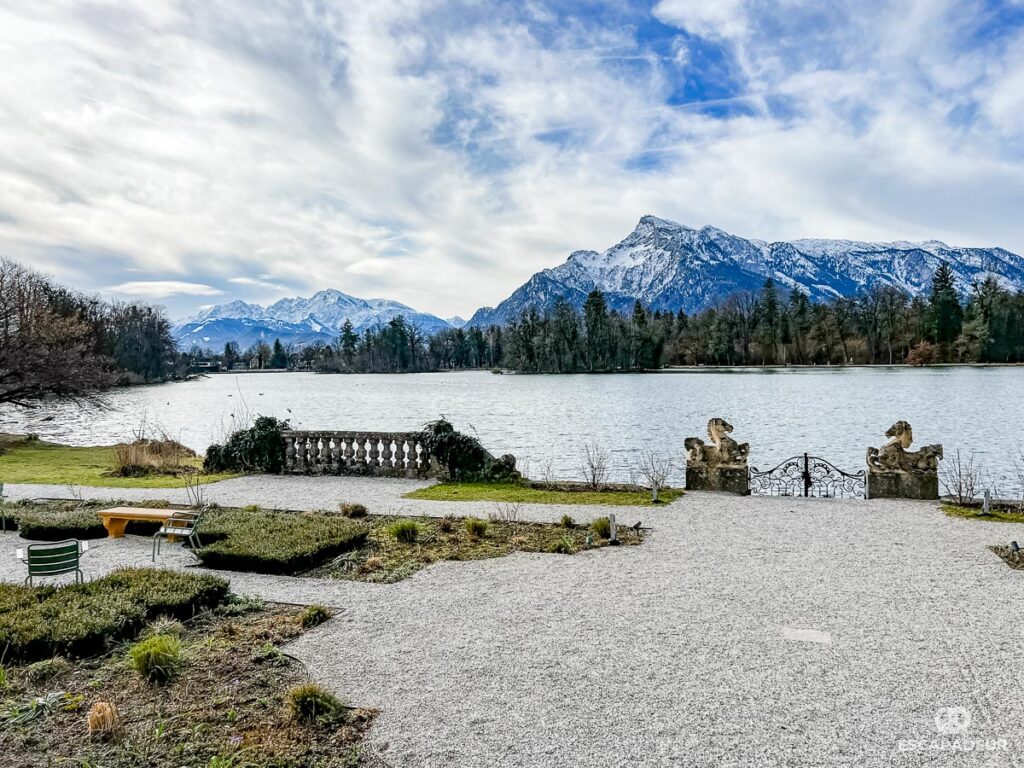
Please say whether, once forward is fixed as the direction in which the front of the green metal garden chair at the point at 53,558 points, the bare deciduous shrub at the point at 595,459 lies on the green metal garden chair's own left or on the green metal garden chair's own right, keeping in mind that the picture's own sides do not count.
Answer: on the green metal garden chair's own right

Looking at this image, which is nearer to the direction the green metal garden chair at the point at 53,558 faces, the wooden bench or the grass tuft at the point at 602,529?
the wooden bench

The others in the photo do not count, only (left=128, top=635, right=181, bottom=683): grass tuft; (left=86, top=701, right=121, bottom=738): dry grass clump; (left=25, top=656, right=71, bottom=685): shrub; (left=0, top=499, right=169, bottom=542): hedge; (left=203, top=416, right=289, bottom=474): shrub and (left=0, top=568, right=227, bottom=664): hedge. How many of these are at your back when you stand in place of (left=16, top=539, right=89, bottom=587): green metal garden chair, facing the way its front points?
4

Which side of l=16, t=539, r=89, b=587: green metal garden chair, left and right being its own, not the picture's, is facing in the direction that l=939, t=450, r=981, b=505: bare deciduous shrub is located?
right

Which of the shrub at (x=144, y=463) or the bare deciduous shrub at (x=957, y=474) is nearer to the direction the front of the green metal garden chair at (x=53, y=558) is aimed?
the shrub at (x=144, y=463)

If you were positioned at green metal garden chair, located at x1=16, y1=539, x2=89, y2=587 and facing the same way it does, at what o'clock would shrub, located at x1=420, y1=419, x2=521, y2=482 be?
The shrub is roughly at 2 o'clock from the green metal garden chair.

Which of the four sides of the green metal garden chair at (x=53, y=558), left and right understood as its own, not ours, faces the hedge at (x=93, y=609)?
back

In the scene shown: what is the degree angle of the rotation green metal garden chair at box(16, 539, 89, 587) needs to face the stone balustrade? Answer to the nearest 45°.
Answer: approximately 45° to its right

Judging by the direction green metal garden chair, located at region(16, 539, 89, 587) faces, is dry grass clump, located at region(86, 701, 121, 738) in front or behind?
behind

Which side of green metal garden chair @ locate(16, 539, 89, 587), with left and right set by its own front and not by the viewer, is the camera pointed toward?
back

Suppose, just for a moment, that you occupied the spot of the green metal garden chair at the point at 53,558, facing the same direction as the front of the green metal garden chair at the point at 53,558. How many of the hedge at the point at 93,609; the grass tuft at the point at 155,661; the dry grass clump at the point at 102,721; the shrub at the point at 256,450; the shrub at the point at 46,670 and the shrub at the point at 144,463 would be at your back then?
4

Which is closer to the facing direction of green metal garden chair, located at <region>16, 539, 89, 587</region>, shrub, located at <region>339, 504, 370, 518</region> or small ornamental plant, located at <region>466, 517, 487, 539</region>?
the shrub
